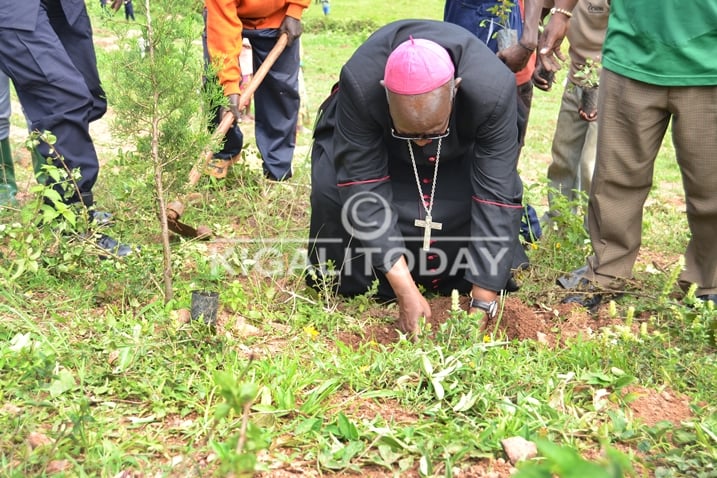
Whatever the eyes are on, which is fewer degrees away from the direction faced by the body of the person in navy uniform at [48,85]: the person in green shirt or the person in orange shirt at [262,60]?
the person in green shirt

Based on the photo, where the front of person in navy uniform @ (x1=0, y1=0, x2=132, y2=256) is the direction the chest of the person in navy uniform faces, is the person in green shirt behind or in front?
in front

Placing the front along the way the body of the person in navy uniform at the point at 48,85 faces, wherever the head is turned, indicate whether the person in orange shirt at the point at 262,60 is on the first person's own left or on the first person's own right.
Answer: on the first person's own left

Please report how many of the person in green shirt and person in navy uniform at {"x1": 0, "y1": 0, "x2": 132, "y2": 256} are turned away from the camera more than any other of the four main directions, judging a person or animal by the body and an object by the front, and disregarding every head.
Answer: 0

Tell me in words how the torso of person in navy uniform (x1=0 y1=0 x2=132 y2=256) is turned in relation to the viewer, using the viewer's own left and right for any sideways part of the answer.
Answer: facing the viewer and to the right of the viewer

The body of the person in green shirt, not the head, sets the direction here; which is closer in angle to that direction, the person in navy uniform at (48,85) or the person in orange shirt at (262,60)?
the person in navy uniform

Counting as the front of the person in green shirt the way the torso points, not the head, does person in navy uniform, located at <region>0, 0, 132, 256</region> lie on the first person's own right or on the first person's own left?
on the first person's own right

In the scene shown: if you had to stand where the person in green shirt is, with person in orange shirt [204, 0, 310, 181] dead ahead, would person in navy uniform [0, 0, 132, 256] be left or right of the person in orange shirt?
left

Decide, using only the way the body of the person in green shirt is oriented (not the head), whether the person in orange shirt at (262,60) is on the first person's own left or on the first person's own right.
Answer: on the first person's own right
